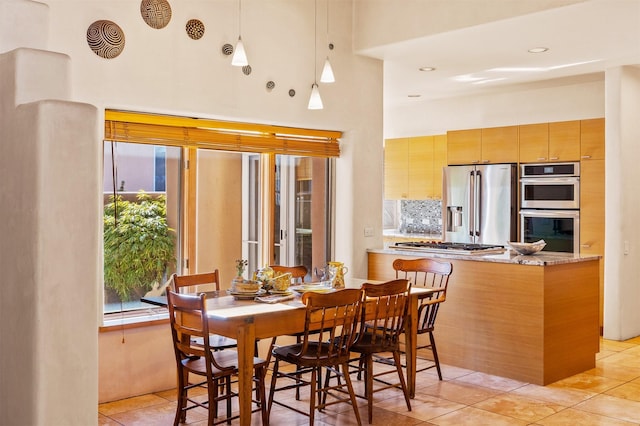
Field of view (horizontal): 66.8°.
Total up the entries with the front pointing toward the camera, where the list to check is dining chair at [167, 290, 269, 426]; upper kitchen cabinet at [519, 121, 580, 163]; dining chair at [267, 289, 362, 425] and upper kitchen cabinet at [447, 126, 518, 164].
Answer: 2

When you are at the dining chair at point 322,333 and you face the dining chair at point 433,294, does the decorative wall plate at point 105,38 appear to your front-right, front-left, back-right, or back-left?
back-left

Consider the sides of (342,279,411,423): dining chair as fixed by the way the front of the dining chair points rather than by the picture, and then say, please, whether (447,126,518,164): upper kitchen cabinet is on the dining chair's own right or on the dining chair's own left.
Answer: on the dining chair's own right

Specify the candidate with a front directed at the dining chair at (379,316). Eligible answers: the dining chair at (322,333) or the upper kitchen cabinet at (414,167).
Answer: the upper kitchen cabinet

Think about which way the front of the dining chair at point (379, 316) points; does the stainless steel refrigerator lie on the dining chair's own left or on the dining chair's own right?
on the dining chair's own right

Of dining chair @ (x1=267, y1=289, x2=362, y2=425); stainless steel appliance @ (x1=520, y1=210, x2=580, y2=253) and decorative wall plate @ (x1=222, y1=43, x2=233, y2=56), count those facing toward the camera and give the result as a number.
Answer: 2

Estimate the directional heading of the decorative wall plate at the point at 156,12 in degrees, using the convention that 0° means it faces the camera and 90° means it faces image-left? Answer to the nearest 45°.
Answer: approximately 0°

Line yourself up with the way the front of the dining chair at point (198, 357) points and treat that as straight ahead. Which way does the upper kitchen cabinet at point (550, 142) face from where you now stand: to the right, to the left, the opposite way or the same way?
the opposite way

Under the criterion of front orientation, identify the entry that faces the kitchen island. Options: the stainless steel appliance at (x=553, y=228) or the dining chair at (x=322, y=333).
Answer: the stainless steel appliance
